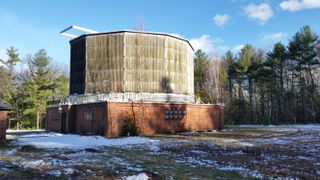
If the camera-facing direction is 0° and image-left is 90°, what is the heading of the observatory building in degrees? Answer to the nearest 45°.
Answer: approximately 45°
